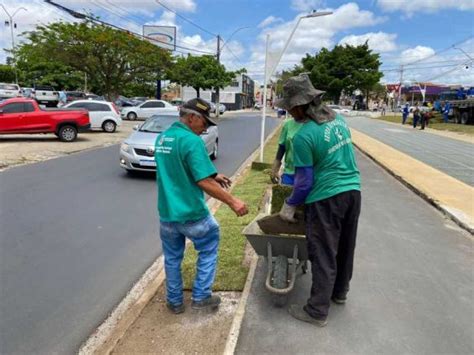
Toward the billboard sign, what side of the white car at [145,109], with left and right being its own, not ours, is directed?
right

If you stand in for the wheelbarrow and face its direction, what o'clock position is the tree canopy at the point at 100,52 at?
The tree canopy is roughly at 5 o'clock from the wheelbarrow.

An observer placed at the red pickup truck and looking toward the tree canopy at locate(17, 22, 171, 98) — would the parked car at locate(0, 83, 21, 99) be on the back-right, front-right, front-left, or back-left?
front-left

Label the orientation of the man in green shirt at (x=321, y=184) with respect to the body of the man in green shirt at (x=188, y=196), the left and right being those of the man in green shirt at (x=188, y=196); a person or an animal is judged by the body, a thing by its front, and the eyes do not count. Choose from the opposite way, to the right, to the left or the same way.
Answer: to the left

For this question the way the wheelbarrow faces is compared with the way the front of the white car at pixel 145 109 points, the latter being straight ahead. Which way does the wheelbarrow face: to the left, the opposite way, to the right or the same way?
to the left

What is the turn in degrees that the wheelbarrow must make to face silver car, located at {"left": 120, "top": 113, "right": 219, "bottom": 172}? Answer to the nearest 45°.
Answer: approximately 135° to its right

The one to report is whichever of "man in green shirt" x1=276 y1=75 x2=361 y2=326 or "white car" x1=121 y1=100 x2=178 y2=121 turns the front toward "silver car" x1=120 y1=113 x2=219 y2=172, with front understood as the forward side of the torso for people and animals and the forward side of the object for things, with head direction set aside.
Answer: the man in green shirt

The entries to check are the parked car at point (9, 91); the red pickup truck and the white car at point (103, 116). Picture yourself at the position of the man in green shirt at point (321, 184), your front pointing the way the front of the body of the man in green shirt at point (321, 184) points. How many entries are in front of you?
3

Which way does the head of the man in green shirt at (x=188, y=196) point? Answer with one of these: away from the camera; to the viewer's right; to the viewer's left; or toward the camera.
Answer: to the viewer's right

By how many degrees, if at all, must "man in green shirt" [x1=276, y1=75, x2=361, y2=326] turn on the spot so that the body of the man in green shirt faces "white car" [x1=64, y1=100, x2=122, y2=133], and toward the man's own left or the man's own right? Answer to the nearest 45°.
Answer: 0° — they already face it
